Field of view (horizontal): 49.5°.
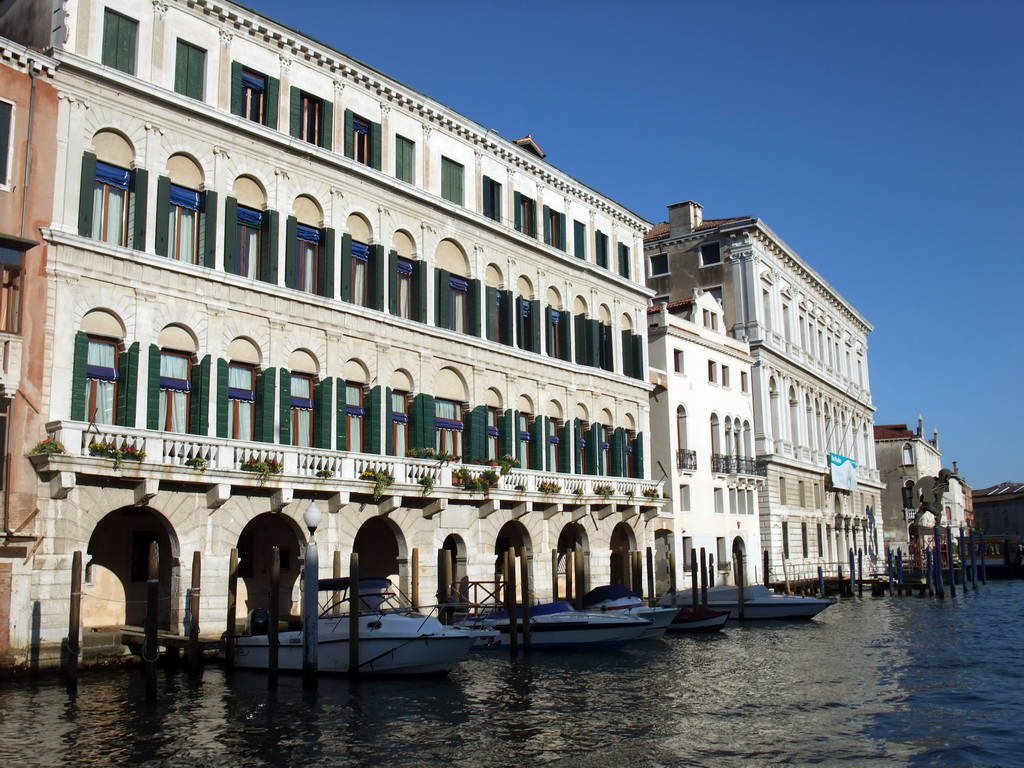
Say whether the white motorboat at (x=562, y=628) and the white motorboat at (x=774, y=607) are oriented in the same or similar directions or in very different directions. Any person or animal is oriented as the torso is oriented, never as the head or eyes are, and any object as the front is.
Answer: same or similar directions

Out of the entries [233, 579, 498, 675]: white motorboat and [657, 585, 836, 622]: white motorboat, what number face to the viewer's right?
2

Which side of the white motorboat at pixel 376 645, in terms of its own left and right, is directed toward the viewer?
right

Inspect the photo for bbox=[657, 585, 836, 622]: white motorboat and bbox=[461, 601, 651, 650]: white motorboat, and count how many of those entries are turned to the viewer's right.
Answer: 2

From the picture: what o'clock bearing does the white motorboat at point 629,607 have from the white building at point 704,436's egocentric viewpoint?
The white motorboat is roughly at 2 o'clock from the white building.

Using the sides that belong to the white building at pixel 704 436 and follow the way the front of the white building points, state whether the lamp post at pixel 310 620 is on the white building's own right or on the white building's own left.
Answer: on the white building's own right

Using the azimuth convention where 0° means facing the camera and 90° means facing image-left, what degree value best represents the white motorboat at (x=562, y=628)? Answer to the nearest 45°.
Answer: approximately 270°

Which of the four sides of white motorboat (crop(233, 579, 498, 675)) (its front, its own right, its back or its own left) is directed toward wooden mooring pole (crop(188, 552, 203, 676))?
back

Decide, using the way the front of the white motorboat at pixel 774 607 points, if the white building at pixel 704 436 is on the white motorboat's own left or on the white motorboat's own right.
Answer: on the white motorboat's own left

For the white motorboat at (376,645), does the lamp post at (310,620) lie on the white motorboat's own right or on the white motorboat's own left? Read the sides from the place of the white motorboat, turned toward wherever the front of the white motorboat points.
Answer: on the white motorboat's own right

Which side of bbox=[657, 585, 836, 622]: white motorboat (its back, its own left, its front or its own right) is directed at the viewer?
right

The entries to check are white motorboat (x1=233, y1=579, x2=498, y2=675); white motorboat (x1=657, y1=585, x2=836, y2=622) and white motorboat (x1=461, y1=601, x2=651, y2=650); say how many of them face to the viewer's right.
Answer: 3

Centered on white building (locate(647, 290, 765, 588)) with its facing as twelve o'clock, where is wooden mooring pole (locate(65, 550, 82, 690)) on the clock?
The wooden mooring pole is roughly at 2 o'clock from the white building.

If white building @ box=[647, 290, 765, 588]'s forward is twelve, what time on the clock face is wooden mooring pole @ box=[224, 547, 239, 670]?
The wooden mooring pole is roughly at 2 o'clock from the white building.

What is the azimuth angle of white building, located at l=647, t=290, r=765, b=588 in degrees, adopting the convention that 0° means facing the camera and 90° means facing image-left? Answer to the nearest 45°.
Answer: approximately 315°

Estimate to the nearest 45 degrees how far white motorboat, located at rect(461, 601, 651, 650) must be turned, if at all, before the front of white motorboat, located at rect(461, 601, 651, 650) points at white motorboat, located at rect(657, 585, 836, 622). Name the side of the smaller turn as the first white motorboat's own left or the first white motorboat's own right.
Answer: approximately 45° to the first white motorboat's own left
